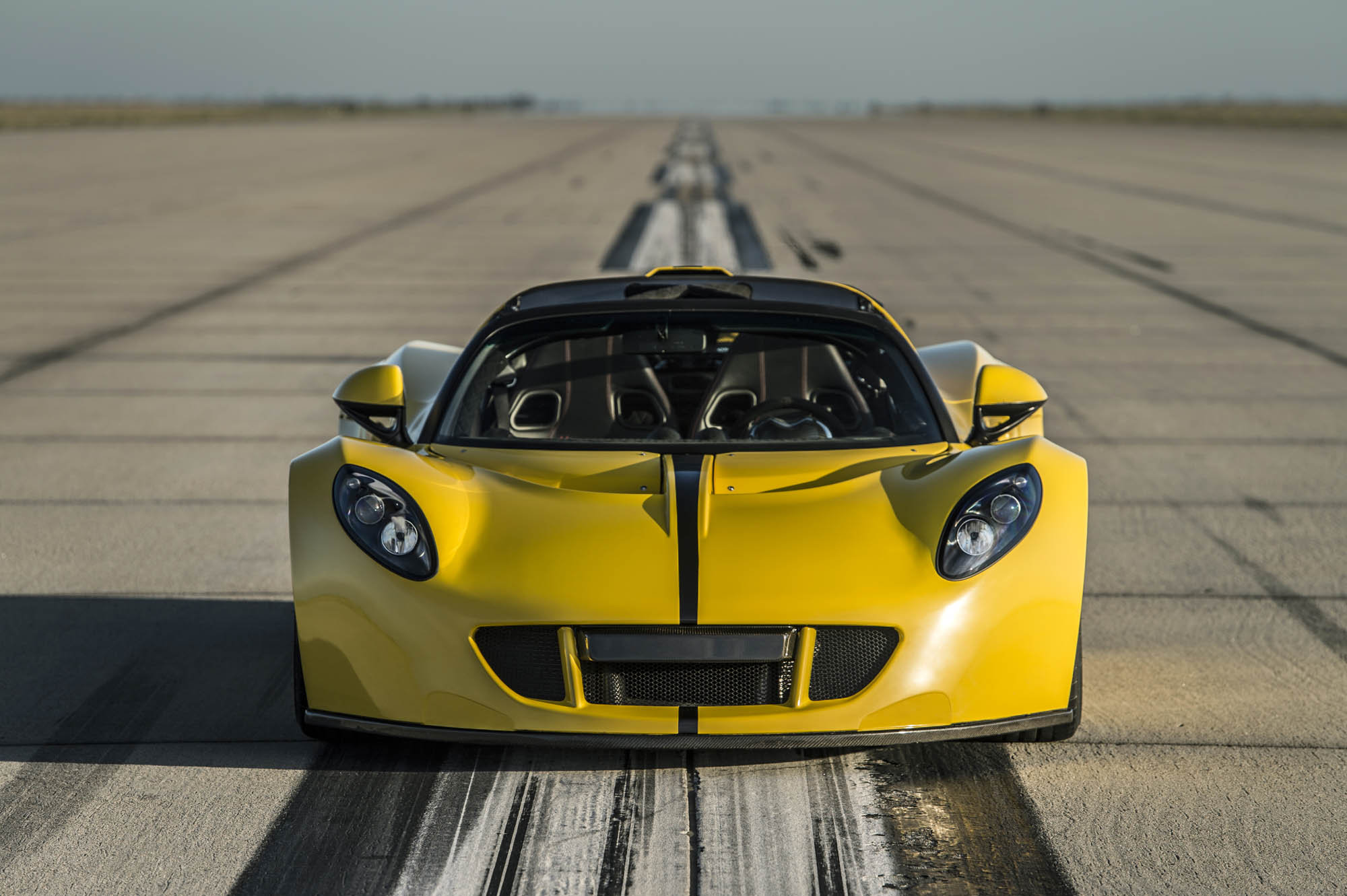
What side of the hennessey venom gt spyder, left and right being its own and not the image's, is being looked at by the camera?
front
